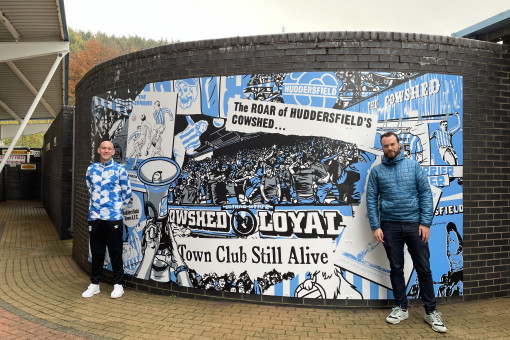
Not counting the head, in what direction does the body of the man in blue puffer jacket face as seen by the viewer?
toward the camera

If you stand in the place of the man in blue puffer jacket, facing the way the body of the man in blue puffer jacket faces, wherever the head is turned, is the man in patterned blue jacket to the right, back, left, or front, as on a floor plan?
right
